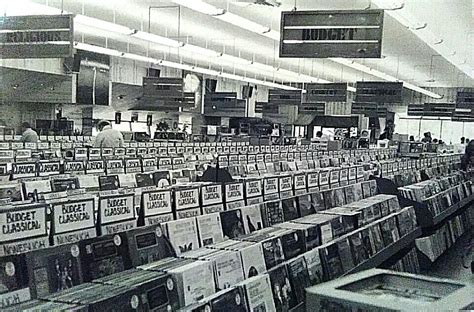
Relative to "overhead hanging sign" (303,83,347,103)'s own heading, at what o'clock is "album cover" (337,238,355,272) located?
The album cover is roughly at 12 o'clock from the overhead hanging sign.

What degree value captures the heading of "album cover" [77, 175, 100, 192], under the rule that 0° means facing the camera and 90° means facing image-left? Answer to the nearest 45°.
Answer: approximately 0°

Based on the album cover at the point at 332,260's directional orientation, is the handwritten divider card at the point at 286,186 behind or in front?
behind

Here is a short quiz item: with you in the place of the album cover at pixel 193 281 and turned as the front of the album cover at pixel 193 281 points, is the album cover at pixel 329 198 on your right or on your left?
on your left

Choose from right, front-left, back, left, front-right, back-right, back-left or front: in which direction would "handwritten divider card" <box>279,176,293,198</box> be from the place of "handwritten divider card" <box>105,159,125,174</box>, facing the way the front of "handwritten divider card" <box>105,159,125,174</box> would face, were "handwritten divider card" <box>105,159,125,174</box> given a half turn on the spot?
back-right

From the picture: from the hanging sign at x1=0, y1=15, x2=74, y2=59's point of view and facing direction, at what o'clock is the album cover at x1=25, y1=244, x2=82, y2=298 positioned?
The album cover is roughly at 12 o'clock from the hanging sign.

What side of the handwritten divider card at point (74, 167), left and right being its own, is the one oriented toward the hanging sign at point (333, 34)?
left

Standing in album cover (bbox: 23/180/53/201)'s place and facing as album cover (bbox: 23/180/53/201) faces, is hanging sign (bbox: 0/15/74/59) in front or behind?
behind

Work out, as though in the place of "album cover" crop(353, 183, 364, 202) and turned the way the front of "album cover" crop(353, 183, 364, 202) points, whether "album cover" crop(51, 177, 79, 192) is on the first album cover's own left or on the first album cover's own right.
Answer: on the first album cover's own right

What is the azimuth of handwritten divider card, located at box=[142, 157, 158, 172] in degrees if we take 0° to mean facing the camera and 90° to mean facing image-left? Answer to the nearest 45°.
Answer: approximately 0°
